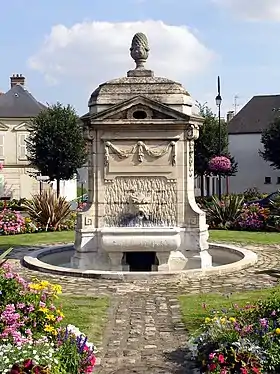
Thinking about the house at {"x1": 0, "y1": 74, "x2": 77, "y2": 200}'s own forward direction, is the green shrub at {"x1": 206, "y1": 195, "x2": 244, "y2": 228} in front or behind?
in front

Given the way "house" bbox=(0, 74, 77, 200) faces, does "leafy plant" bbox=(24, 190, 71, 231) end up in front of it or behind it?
in front

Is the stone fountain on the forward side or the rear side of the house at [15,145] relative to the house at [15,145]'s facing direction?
on the forward side

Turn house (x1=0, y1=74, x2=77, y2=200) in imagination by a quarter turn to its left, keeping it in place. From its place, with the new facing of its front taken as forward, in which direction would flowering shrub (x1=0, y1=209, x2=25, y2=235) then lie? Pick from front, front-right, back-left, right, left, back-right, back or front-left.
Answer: right

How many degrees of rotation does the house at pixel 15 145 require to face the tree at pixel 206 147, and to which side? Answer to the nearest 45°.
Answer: approximately 45° to its left

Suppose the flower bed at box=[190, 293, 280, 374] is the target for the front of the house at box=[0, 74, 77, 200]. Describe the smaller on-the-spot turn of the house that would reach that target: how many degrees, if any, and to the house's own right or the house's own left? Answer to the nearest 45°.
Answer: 0° — it already faces it

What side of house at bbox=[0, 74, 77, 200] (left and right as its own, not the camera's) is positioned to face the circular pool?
front

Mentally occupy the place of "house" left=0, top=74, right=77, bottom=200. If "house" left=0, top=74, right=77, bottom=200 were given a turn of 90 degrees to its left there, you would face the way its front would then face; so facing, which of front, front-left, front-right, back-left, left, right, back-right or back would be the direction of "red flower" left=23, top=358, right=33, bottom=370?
right

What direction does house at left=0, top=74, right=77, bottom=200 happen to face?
toward the camera

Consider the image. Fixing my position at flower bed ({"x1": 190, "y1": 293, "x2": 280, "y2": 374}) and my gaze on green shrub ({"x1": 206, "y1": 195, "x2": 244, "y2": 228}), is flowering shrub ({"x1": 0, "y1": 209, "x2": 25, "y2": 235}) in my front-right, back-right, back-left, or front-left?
front-left
